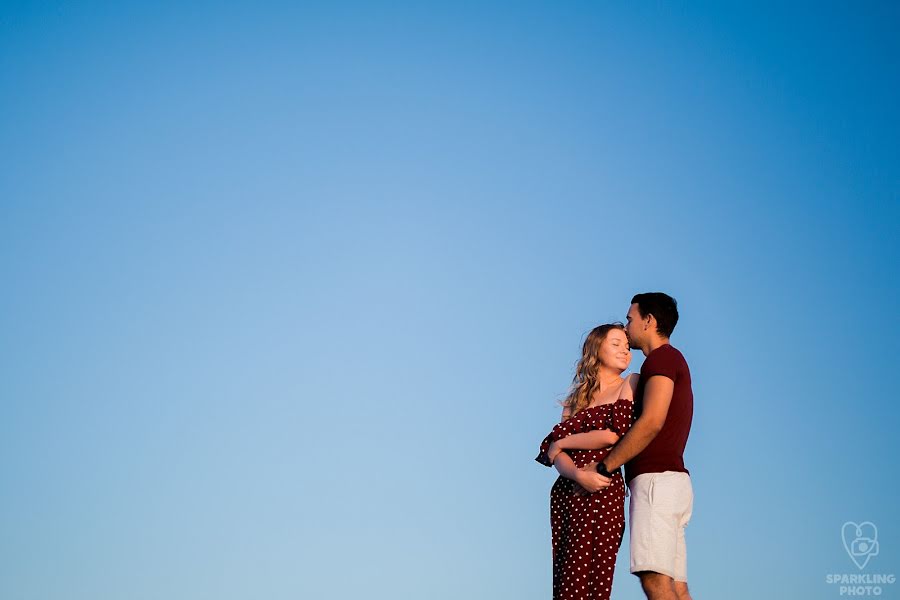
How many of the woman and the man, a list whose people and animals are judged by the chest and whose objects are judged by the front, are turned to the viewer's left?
1

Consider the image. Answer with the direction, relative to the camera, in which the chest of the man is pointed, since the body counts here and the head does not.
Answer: to the viewer's left

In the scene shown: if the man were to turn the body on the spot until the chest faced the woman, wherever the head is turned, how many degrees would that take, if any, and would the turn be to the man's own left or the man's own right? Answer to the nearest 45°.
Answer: approximately 45° to the man's own right

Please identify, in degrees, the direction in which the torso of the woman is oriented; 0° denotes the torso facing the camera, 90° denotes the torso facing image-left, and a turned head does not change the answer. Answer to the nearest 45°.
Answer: approximately 315°

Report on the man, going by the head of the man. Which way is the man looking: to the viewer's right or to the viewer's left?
to the viewer's left
